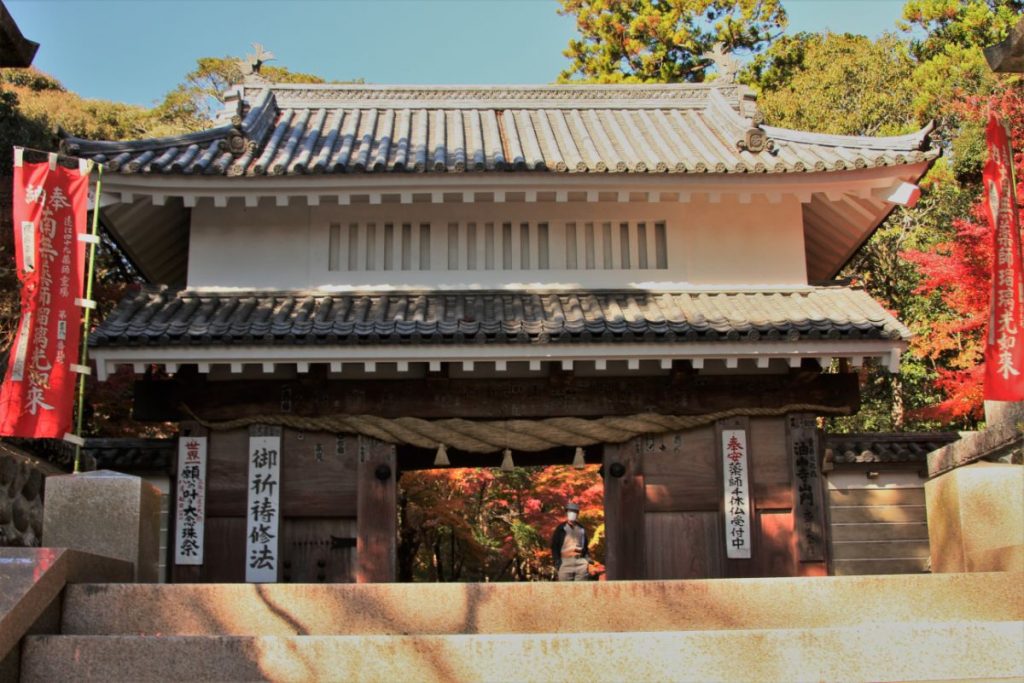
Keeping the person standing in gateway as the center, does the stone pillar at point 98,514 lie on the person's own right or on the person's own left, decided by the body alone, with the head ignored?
on the person's own right

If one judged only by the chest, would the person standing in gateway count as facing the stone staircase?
yes

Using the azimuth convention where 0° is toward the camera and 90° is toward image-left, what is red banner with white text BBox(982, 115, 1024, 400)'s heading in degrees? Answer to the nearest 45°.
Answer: approximately 0°

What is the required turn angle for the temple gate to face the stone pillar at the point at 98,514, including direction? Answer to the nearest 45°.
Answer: approximately 45° to its right

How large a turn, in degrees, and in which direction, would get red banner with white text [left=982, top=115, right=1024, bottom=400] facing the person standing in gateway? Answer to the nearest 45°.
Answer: approximately 90° to its right

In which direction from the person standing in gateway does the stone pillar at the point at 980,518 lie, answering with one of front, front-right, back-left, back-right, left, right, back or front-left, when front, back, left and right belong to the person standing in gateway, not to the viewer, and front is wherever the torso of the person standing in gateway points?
front-left

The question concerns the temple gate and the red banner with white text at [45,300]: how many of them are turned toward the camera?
2

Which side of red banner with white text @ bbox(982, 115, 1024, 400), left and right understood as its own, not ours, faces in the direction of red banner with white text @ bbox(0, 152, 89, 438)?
right

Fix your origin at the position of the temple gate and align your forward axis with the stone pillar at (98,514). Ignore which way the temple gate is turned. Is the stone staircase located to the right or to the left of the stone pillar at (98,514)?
left

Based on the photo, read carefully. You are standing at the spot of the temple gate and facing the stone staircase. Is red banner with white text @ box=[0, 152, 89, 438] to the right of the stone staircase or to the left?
right

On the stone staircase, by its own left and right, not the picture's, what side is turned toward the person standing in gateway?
back
